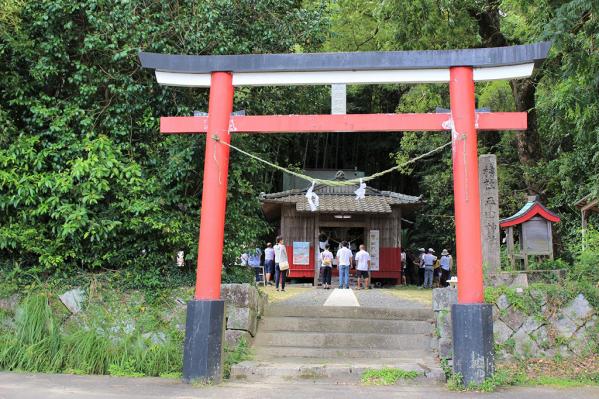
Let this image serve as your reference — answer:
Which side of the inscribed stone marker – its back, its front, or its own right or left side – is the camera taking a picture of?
front

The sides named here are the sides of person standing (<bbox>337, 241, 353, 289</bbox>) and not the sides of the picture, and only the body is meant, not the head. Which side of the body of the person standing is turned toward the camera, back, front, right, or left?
back

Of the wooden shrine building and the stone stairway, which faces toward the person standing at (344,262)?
the wooden shrine building

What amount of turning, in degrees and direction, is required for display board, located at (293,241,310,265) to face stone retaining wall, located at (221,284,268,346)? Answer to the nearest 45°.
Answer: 0° — it already faces it

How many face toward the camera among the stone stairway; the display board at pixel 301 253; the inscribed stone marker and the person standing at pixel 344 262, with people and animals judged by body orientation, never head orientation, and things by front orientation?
3

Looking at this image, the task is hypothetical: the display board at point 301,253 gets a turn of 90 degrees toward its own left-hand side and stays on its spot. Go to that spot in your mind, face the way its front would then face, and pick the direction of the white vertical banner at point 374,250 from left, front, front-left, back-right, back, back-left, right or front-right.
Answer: front

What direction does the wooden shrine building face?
toward the camera

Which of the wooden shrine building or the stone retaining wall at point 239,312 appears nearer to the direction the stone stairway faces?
the stone retaining wall

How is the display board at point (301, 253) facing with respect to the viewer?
toward the camera

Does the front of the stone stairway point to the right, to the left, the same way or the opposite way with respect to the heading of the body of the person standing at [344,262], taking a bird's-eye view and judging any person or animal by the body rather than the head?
the opposite way

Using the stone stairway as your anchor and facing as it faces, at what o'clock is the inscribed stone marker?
The inscribed stone marker is roughly at 8 o'clock from the stone stairway.

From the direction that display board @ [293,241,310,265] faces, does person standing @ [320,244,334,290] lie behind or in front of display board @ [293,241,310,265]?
in front
